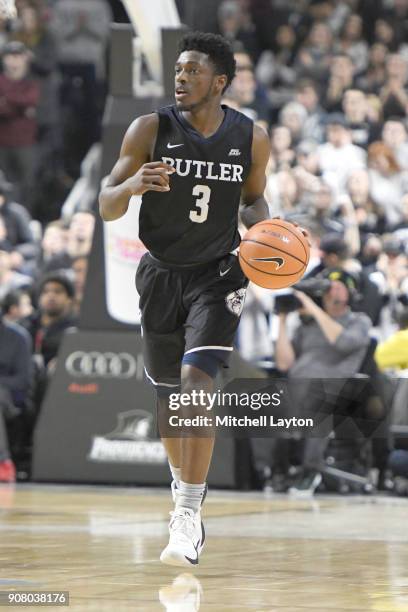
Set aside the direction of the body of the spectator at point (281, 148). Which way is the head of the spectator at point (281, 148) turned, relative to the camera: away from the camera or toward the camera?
toward the camera

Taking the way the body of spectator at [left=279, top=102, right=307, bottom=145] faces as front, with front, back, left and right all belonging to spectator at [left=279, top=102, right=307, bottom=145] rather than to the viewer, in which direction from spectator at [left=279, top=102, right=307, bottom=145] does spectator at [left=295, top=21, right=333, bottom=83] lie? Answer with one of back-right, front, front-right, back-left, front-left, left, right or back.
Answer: back

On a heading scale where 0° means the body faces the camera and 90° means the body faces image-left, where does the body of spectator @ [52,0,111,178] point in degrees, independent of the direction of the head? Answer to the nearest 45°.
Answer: approximately 0°

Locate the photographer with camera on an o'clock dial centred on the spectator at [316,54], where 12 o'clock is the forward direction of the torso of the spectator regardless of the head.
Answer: The photographer with camera is roughly at 12 o'clock from the spectator.

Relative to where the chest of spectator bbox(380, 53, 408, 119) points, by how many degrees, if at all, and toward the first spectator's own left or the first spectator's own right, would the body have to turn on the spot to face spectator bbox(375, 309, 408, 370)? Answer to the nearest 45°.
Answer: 0° — they already face them

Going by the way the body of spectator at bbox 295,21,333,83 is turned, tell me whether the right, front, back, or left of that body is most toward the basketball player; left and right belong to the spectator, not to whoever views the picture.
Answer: front

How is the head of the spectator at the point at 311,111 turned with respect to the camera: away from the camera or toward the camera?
toward the camera

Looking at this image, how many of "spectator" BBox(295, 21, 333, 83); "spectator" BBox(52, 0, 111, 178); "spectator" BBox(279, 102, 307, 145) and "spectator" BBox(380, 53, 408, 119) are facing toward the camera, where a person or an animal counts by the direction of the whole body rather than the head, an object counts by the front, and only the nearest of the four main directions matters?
4

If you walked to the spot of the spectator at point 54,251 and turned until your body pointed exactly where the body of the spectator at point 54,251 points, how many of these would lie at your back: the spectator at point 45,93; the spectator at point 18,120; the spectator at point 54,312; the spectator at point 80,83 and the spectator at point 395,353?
3

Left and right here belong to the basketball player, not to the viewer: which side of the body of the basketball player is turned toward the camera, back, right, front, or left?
front

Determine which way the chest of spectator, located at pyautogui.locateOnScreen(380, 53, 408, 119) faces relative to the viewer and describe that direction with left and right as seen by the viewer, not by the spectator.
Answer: facing the viewer

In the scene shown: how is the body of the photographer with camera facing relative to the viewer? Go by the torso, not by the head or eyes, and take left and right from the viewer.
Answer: facing the viewer and to the left of the viewer

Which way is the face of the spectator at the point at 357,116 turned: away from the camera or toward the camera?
toward the camera
